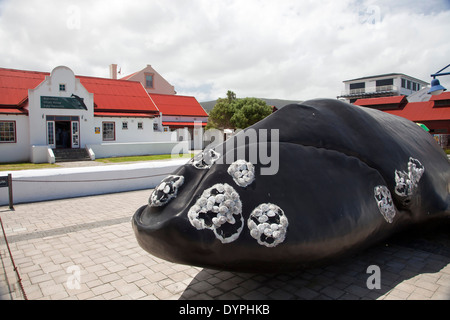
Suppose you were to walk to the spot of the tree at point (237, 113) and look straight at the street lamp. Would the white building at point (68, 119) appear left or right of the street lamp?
right

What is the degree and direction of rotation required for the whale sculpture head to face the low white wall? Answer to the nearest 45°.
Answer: approximately 90° to its right

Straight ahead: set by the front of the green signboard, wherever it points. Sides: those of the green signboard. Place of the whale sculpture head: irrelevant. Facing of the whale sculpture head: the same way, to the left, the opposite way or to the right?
to the right

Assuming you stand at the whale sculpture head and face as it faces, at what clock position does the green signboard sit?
The green signboard is roughly at 3 o'clock from the whale sculpture head.

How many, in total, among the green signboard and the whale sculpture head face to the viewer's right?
0

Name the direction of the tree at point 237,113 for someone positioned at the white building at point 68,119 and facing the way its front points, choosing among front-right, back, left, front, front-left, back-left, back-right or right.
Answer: back-left

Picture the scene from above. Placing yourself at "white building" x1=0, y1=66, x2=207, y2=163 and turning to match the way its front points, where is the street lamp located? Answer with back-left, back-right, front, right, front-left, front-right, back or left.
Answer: front-left

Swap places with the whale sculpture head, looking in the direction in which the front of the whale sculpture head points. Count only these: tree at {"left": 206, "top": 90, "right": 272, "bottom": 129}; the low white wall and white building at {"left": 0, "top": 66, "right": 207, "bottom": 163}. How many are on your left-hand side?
0

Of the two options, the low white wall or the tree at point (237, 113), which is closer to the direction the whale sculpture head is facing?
the low white wall

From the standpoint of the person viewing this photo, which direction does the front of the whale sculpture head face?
facing the viewer and to the left of the viewer

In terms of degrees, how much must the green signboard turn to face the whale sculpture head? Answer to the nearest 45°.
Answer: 0° — it already faces it

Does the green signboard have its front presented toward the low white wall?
yes

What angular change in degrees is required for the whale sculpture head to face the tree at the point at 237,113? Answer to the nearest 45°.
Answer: approximately 135° to its right

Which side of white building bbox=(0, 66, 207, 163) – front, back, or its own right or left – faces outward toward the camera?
front

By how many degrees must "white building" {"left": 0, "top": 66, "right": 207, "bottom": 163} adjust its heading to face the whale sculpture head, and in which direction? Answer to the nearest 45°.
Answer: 0° — it already faces it

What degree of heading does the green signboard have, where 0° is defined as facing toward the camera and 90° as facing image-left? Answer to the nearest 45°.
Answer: approximately 0°

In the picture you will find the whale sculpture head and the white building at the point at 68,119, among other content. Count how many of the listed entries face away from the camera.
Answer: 0

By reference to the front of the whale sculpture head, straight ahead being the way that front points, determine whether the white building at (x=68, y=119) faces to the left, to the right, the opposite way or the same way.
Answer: to the left
